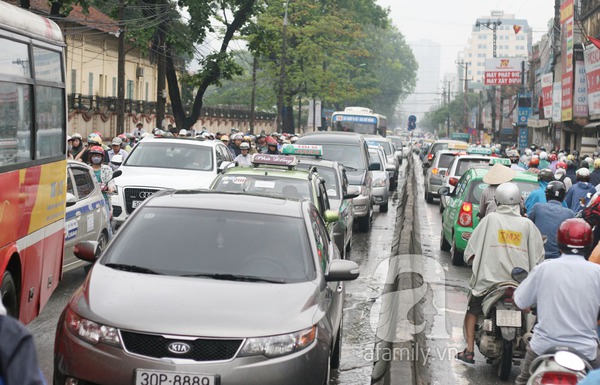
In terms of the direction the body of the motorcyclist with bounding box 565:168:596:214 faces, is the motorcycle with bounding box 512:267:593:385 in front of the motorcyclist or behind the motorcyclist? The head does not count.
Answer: behind

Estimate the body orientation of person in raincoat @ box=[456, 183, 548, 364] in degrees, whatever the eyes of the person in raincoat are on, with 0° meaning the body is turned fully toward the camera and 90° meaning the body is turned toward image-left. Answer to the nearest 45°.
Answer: approximately 180°

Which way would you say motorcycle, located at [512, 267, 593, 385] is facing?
away from the camera

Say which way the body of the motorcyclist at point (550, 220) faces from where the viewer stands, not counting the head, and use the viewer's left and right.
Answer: facing away from the viewer

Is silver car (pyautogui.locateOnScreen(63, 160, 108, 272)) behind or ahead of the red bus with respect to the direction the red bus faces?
behind

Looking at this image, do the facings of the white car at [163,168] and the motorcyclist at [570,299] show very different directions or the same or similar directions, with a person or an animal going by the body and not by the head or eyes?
very different directions

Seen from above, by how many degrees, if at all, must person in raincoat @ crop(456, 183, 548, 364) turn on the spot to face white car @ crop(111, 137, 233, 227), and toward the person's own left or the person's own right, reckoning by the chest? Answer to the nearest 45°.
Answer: approximately 45° to the person's own left

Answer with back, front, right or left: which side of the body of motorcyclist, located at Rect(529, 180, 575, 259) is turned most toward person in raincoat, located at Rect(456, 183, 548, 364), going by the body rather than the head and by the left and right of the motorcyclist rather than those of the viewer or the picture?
back

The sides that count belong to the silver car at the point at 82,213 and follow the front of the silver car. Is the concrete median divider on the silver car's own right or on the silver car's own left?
on the silver car's own left
